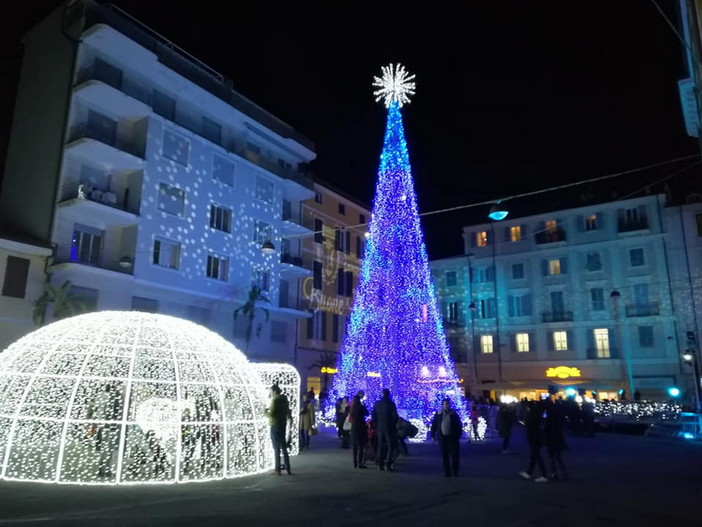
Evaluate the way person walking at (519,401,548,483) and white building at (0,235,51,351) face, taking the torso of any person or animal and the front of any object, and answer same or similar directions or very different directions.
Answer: very different directions

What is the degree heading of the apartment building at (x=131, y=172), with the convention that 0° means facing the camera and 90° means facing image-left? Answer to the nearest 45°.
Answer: approximately 315°

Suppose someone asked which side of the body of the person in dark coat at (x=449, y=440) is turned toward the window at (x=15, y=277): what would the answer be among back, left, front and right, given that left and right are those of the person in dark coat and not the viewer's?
right

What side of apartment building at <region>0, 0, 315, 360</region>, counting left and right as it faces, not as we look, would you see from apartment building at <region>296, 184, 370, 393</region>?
left

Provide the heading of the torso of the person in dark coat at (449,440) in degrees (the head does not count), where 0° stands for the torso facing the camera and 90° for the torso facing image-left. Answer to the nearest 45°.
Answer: approximately 0°

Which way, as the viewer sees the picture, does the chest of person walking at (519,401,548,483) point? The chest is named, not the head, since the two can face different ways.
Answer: to the viewer's left

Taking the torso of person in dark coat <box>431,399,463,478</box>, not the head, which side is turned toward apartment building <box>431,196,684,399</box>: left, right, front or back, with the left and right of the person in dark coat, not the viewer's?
back

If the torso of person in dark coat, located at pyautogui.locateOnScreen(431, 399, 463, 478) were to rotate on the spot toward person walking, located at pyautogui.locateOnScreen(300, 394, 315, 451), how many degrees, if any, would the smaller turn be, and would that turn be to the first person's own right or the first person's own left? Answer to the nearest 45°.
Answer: approximately 135° to the first person's own right

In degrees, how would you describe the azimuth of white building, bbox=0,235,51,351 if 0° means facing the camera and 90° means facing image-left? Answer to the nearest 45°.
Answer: approximately 315°

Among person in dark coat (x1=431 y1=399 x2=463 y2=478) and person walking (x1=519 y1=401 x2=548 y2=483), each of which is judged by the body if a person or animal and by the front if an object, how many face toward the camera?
1
